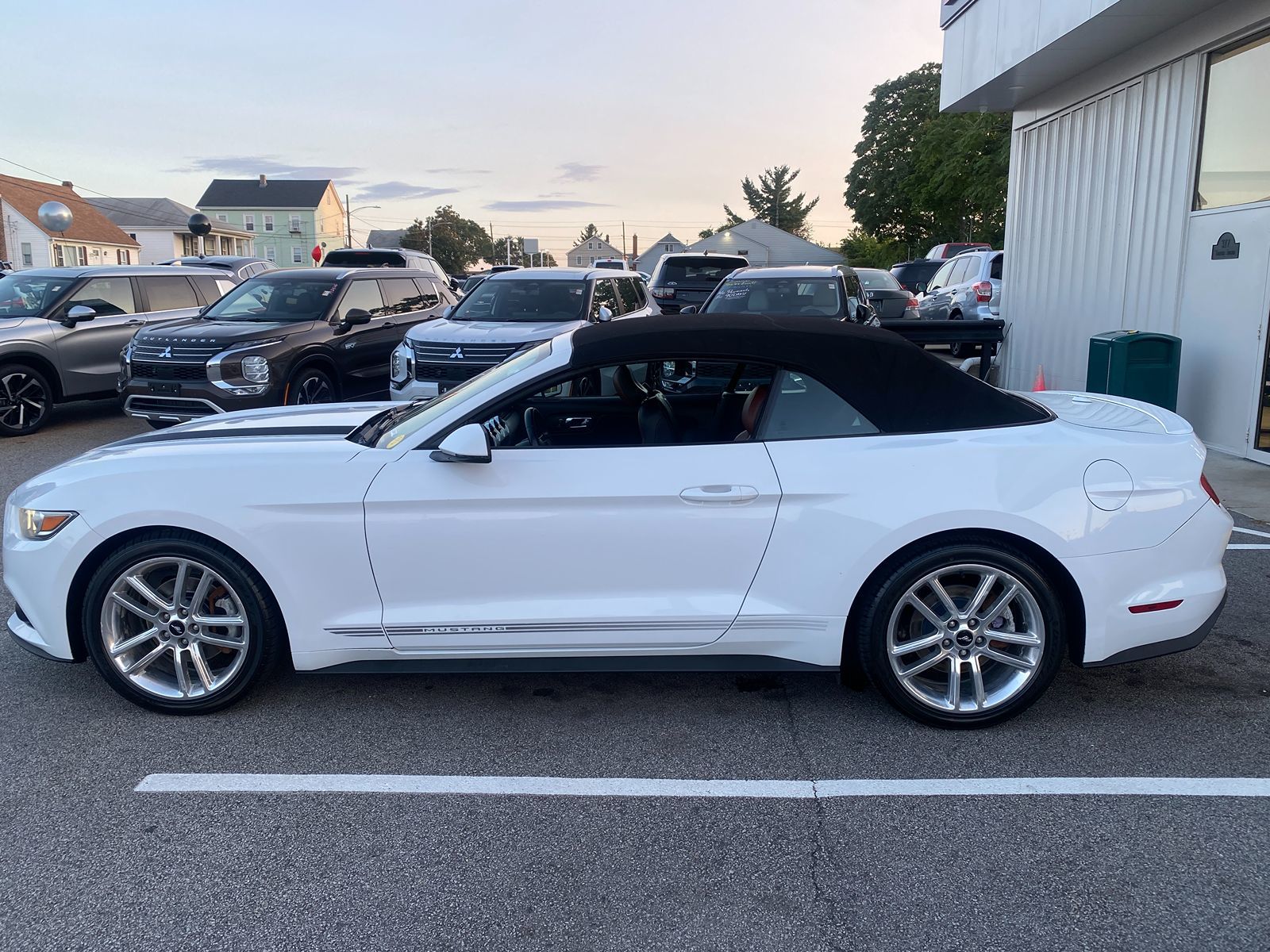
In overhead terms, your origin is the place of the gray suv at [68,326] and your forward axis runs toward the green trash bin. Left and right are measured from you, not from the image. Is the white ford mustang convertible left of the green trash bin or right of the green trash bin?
right

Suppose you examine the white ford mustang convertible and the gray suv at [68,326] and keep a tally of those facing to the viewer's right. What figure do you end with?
0

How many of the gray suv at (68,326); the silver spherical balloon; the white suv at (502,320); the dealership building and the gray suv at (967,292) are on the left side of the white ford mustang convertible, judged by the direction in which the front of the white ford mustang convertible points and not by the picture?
0

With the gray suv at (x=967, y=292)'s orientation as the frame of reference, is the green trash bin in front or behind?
behind

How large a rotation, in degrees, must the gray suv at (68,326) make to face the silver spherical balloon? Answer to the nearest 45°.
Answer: approximately 135° to its right

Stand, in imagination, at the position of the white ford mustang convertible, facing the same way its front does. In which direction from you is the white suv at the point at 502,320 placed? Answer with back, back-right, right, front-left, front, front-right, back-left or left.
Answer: right

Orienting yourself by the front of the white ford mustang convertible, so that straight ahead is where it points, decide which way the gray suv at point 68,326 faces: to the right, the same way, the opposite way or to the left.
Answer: to the left

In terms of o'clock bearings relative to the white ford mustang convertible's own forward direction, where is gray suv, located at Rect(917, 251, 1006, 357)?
The gray suv is roughly at 4 o'clock from the white ford mustang convertible.

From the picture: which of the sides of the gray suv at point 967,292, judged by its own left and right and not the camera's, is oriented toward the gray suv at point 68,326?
left

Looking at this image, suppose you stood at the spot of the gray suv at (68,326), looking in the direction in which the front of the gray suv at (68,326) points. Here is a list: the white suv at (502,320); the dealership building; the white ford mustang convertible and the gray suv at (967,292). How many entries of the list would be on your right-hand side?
0

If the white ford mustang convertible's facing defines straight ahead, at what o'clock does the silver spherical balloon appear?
The silver spherical balloon is roughly at 2 o'clock from the white ford mustang convertible.

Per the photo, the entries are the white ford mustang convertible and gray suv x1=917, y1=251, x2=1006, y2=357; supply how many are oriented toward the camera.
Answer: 0

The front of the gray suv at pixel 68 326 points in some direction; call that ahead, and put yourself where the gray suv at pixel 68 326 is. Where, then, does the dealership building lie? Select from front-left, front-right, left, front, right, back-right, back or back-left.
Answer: left

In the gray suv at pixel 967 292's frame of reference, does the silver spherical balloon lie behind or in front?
in front

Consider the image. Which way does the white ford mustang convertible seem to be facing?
to the viewer's left

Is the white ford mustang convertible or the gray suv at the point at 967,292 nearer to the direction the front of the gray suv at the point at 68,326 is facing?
the white ford mustang convertible
